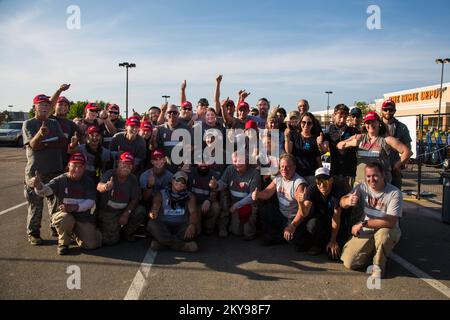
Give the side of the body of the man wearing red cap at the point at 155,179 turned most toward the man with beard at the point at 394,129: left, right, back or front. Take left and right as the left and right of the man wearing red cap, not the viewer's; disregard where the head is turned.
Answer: left

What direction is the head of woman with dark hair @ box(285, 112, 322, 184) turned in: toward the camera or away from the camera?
toward the camera

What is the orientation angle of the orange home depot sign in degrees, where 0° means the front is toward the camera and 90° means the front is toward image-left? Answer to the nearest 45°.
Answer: approximately 45°

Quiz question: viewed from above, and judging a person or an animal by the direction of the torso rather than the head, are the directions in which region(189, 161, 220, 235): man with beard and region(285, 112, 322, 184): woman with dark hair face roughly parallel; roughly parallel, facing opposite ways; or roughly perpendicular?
roughly parallel

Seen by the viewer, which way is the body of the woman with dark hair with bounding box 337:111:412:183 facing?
toward the camera

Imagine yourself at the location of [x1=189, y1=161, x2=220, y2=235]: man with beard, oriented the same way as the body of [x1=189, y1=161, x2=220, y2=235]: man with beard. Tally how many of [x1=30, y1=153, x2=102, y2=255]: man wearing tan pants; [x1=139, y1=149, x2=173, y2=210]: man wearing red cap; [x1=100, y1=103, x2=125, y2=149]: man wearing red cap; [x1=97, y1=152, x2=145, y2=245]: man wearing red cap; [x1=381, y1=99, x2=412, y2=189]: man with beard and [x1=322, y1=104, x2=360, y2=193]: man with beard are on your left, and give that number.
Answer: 2

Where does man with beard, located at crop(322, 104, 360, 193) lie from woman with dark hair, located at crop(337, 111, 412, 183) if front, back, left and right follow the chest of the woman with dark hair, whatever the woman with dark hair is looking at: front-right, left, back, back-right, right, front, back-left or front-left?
back-right

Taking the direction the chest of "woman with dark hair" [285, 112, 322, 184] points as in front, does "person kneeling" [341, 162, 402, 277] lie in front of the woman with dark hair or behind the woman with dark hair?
in front

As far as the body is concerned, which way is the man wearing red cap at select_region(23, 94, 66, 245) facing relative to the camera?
toward the camera

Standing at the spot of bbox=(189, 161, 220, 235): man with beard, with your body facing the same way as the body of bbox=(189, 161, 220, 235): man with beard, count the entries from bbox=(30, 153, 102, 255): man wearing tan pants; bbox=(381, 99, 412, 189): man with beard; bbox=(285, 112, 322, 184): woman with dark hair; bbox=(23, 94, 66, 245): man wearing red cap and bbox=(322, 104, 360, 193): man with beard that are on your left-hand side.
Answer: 3

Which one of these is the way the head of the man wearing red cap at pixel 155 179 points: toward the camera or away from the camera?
toward the camera

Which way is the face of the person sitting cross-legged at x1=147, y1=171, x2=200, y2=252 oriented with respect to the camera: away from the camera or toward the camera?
toward the camera

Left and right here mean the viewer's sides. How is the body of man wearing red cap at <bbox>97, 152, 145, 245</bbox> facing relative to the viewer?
facing the viewer
